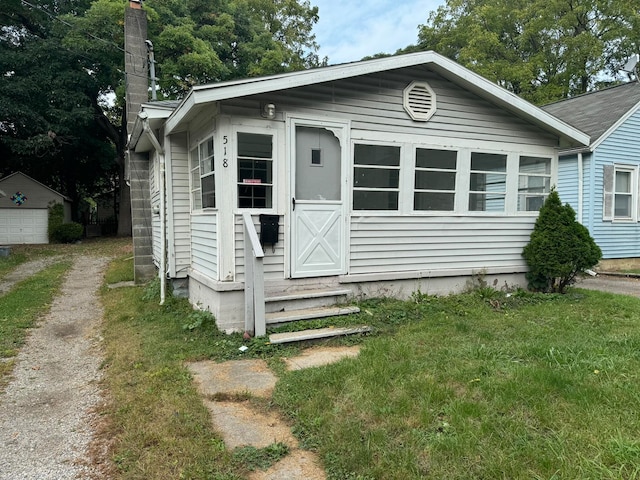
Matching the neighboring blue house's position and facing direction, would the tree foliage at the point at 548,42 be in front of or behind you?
behind

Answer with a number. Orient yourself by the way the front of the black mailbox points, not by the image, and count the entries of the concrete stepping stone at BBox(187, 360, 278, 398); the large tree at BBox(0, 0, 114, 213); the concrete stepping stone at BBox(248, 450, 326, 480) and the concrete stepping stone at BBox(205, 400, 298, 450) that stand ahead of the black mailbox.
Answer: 3

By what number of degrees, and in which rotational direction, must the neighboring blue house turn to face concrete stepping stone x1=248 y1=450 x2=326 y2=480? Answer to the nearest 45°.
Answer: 0° — it already faces it

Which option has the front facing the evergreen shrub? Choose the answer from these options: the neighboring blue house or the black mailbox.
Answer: the neighboring blue house

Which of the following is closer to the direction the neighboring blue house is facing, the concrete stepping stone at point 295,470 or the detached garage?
the concrete stepping stone

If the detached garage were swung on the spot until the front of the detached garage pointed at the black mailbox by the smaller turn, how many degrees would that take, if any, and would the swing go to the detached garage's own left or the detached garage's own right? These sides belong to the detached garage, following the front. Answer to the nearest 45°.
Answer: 0° — it already faces it

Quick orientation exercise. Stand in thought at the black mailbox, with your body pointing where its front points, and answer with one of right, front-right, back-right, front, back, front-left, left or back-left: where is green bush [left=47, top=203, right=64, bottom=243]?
back-right

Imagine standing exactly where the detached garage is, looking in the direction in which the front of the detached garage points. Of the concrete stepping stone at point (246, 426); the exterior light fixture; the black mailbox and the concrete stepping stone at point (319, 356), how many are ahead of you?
4

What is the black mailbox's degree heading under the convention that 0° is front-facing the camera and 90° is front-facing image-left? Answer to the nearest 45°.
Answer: approximately 0°
